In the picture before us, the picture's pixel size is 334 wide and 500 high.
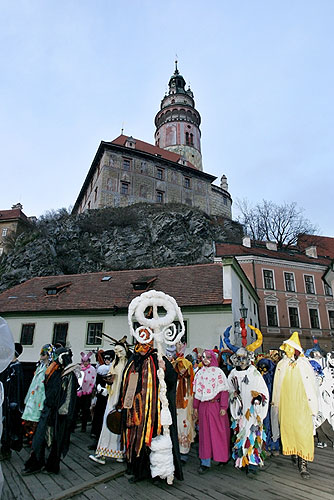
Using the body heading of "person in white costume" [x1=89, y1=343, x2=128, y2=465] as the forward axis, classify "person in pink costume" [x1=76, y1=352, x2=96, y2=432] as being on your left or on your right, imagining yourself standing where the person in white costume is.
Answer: on your right

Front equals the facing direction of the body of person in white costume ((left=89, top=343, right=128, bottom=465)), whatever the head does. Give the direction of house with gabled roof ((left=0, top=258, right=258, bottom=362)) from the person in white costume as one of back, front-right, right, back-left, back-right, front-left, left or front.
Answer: back-right

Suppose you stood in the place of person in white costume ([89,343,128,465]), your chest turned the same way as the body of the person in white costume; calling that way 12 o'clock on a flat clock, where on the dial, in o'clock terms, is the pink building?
The pink building is roughly at 6 o'clock from the person in white costume.

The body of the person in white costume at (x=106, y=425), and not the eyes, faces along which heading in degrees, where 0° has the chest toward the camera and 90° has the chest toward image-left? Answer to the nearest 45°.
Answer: approximately 45°

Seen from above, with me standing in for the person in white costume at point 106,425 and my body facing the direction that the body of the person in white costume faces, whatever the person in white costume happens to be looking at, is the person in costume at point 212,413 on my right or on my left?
on my left
